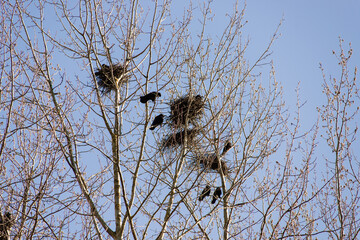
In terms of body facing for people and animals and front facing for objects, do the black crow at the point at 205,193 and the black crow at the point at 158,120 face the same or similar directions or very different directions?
same or similar directions
